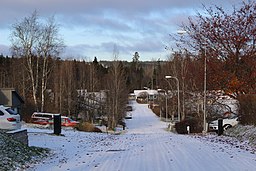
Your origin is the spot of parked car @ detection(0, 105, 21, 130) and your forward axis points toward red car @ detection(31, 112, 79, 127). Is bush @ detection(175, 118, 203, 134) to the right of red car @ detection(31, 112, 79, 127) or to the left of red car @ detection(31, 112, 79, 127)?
right

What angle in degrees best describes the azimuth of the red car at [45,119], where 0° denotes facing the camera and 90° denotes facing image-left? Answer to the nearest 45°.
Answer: approximately 270°

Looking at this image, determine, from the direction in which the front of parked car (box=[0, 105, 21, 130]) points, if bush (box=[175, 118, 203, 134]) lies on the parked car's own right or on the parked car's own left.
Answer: on the parked car's own right

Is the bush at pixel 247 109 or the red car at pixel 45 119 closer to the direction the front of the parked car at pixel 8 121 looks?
the red car
